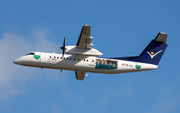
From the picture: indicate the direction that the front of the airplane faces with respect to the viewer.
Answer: facing to the left of the viewer
